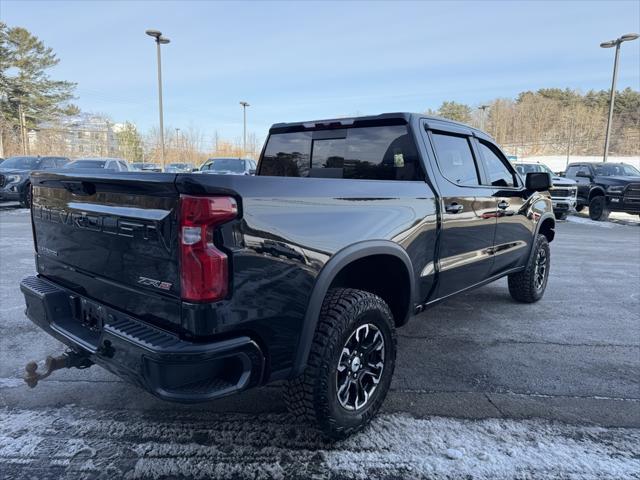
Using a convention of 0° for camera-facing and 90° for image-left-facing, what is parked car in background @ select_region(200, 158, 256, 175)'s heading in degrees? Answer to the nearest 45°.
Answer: approximately 45°

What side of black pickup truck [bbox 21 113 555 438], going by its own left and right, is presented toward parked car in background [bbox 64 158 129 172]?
left

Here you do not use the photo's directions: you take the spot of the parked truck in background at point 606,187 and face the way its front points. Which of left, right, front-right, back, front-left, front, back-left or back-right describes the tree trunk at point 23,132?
back-right

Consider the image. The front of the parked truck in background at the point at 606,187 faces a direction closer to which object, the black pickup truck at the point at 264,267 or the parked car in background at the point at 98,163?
the black pickup truck

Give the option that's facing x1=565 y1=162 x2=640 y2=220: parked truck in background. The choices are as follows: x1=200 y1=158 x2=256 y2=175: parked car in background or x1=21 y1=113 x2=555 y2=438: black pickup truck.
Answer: the black pickup truck

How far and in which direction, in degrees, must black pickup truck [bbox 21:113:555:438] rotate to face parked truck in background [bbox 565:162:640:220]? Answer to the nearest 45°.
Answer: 0° — it already faces it

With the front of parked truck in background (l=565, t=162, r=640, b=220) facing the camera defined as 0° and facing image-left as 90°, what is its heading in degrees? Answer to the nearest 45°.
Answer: approximately 315°

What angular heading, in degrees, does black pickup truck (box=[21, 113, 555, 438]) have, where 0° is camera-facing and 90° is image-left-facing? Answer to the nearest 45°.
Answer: approximately 225°

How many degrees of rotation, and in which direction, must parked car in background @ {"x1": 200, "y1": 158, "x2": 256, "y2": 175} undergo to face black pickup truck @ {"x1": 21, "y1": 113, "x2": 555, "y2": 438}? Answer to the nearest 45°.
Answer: approximately 45° to its left

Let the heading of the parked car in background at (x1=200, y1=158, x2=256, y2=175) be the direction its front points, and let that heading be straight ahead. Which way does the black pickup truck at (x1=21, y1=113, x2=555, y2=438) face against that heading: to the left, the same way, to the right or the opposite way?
the opposite way
